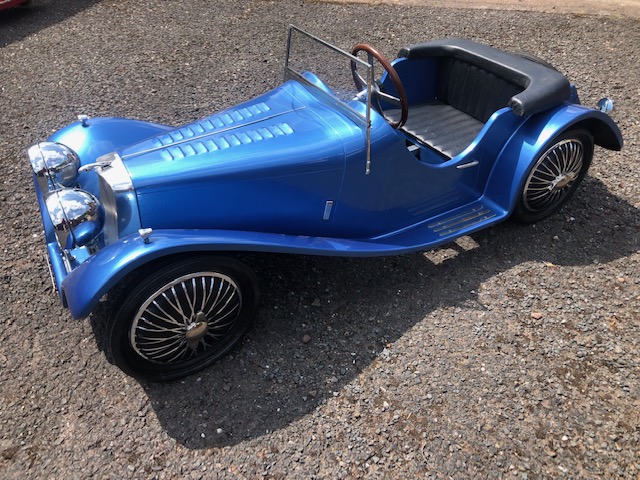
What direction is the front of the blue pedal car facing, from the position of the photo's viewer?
facing the viewer and to the left of the viewer
